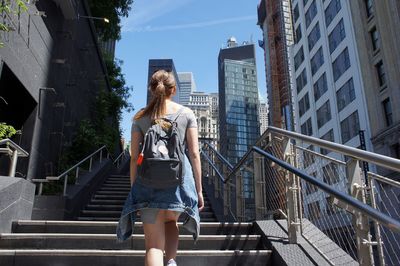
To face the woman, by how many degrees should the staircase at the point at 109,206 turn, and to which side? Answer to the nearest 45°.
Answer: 0° — it already faces them

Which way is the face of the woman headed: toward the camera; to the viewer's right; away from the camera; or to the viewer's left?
away from the camera

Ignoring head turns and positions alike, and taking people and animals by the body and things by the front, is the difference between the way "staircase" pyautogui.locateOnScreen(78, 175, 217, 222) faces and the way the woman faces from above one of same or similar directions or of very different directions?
very different directions

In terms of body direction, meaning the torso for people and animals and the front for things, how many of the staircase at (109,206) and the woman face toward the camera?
1

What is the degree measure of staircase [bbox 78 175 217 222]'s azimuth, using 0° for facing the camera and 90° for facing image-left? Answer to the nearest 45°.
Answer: approximately 0°

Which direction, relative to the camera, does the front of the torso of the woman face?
away from the camera

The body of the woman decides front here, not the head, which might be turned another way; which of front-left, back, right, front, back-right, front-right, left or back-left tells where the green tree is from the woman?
front-left

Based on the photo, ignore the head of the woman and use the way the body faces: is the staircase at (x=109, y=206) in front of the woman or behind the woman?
in front
